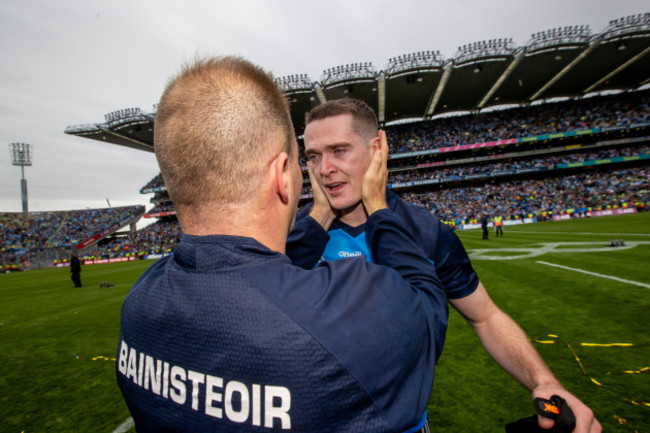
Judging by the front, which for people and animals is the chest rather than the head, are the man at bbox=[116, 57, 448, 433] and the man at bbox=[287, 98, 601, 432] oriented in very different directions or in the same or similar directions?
very different directions

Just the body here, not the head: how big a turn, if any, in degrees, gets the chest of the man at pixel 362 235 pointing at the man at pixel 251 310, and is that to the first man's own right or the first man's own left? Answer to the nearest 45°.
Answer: approximately 45° to the first man's own left

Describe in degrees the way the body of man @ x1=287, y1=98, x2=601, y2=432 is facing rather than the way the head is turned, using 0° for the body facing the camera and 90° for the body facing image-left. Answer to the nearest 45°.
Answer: approximately 45°

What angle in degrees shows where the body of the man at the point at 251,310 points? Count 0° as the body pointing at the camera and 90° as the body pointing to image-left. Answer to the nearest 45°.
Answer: approximately 225°

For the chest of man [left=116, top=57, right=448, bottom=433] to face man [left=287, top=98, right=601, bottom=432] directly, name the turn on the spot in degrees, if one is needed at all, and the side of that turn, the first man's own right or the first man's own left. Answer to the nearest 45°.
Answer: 0° — they already face them
